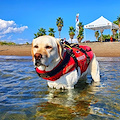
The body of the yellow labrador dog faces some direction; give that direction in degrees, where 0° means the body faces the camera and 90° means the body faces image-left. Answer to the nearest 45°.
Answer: approximately 45°

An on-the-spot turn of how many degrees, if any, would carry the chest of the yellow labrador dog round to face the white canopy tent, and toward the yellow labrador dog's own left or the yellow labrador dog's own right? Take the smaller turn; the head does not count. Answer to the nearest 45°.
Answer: approximately 135° to the yellow labrador dog's own right
